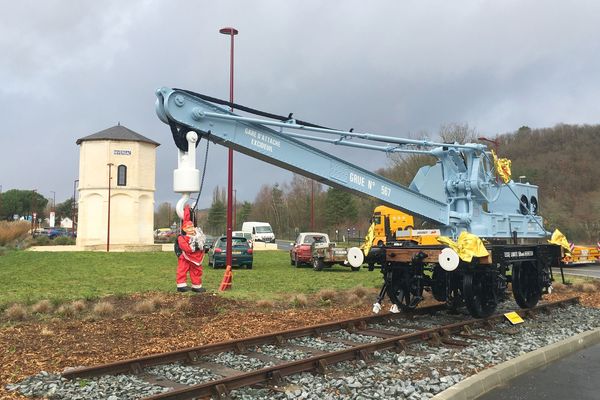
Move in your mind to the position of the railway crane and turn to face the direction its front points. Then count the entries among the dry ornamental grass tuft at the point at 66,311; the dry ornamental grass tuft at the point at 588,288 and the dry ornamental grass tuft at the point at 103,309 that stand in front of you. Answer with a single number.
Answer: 2

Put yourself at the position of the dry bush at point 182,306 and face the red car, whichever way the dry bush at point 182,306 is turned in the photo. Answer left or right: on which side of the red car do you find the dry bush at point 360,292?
right

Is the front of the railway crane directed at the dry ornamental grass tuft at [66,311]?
yes

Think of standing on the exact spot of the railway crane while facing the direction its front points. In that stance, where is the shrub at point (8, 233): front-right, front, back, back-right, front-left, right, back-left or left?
front-right

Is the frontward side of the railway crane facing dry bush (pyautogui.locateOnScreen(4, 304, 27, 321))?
yes

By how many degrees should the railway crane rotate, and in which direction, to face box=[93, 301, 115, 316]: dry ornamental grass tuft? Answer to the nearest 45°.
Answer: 0° — it already faces it

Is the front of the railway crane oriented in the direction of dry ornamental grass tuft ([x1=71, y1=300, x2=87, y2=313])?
yes

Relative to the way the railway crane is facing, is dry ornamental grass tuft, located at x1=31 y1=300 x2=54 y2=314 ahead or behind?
ahead

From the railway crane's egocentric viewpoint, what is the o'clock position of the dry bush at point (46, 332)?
The dry bush is roughly at 11 o'clock from the railway crane.

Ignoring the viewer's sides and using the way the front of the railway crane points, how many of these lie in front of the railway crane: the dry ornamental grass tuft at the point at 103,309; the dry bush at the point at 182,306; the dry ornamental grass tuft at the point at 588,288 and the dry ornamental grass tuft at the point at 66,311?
3

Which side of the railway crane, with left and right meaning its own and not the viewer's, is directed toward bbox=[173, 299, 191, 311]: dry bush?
front

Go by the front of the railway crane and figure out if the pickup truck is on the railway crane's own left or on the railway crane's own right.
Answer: on the railway crane's own right

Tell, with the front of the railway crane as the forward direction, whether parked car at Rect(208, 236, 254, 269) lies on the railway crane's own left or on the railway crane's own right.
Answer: on the railway crane's own right

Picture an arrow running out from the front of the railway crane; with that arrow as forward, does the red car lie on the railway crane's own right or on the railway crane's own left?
on the railway crane's own right

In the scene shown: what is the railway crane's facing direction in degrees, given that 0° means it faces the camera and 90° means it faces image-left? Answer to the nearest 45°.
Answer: approximately 90°

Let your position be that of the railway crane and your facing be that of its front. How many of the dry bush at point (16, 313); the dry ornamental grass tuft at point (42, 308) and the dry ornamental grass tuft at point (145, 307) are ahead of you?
3
